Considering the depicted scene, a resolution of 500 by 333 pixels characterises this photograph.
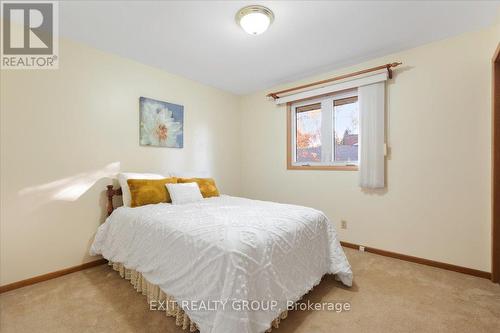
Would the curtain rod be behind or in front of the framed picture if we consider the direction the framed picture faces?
in front

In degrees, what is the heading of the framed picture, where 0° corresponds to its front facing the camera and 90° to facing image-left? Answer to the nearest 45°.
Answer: approximately 315°

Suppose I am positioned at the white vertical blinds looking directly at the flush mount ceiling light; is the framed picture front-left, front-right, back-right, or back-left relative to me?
front-right

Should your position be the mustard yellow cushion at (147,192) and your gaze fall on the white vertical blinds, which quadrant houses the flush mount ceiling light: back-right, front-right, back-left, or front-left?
front-right

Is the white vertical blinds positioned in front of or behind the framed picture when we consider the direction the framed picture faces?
in front
